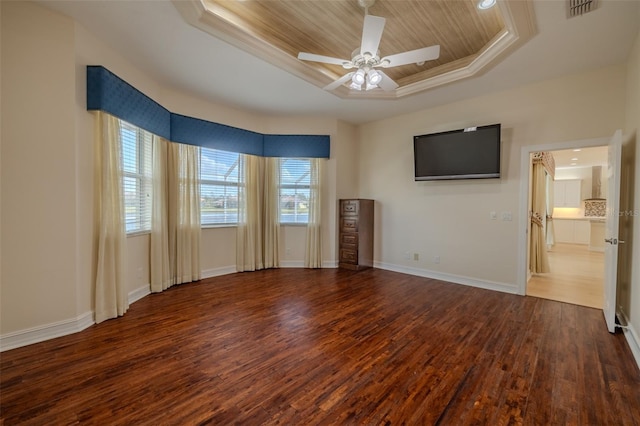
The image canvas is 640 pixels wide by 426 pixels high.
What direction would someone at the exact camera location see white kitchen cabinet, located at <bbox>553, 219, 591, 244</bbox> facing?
facing the viewer

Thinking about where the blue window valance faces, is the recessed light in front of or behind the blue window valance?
in front

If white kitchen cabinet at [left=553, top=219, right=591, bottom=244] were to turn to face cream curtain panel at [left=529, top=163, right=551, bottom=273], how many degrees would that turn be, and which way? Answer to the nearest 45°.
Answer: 0° — it already faces it

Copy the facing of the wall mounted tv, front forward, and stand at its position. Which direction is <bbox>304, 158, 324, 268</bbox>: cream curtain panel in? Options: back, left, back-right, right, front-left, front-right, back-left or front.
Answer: front-right

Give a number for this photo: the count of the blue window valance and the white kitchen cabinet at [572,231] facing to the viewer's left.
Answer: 0

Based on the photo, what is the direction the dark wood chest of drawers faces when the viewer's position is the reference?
facing the viewer and to the left of the viewer

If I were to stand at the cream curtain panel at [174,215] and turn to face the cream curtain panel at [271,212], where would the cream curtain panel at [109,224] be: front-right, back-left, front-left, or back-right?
back-right

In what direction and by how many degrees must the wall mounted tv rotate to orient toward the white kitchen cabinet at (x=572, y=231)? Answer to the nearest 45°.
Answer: approximately 180°

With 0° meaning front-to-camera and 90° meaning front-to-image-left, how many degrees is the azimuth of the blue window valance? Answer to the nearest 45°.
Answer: approximately 315°

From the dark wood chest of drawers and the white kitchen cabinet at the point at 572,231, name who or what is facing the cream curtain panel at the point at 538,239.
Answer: the white kitchen cabinet
